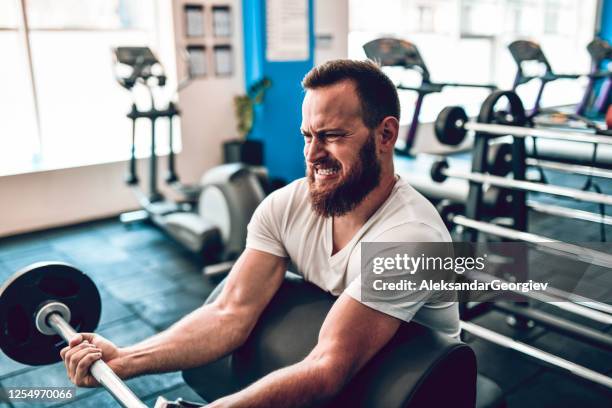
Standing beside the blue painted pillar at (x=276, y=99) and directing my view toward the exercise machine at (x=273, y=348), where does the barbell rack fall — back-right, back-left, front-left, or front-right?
front-left

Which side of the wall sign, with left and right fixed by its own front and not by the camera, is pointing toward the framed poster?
right

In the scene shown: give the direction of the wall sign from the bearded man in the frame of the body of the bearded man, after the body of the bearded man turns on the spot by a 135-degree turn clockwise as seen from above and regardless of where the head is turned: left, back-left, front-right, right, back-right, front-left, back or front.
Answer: front

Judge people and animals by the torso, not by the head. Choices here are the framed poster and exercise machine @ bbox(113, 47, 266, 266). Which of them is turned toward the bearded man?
the framed poster

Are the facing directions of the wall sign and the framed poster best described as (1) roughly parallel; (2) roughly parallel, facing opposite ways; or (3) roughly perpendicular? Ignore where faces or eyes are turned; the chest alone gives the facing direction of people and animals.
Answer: roughly parallel

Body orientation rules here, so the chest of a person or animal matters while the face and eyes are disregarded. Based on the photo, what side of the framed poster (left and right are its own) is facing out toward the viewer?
front

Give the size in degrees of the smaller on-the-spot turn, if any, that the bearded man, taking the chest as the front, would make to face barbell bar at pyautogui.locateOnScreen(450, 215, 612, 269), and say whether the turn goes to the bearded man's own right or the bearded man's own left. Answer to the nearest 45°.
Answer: approximately 180°

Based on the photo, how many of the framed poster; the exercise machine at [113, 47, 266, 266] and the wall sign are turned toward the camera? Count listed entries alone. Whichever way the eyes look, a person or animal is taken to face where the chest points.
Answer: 2

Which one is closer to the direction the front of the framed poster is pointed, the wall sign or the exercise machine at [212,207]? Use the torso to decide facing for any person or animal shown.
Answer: the exercise machine

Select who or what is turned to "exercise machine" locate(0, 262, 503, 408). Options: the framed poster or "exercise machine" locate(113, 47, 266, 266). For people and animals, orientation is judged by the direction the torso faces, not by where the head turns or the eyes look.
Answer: the framed poster

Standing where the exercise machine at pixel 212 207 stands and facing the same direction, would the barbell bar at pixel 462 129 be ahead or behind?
behind

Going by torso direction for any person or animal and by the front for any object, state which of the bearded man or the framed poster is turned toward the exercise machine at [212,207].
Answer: the framed poster

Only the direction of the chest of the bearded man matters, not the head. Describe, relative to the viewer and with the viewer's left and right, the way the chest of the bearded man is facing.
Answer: facing the viewer and to the left of the viewer

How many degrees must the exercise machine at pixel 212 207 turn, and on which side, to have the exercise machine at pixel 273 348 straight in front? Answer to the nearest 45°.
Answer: approximately 135° to its left

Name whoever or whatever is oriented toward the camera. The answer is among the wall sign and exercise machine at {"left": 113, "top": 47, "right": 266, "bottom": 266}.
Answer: the wall sign

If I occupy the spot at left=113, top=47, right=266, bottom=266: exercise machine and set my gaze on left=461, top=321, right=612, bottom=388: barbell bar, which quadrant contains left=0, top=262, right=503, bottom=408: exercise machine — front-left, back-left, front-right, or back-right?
front-right

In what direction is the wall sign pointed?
toward the camera

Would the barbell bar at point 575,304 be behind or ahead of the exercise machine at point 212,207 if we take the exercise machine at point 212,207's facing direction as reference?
behind
